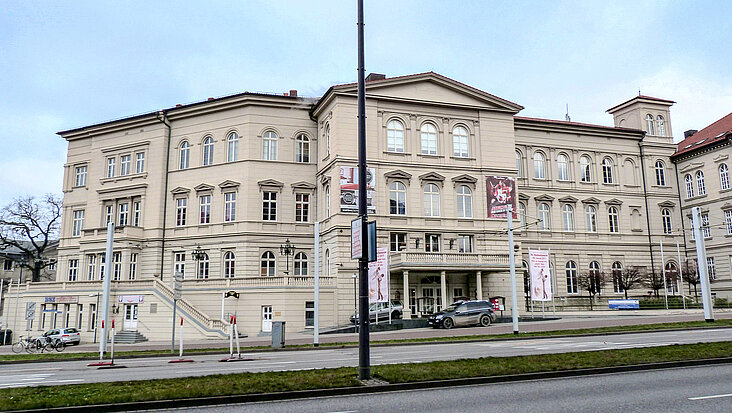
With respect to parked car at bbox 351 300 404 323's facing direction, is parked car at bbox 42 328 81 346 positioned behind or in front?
in front

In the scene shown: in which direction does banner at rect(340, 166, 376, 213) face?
toward the camera

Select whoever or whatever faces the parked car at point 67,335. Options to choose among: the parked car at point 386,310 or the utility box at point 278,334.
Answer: the parked car at point 386,310

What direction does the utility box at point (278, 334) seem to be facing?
toward the camera

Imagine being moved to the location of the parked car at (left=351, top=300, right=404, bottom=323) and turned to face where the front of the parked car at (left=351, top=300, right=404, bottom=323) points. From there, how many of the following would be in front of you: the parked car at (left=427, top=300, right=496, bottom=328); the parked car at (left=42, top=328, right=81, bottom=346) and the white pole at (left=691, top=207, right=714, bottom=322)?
1

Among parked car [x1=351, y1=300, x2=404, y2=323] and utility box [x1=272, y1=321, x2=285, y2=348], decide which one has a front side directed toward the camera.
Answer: the utility box

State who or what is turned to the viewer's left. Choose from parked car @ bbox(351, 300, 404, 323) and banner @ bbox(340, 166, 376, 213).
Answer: the parked car

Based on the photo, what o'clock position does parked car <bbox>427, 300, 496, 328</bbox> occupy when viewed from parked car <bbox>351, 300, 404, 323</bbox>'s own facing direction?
parked car <bbox>427, 300, 496, 328</bbox> is roughly at 7 o'clock from parked car <bbox>351, 300, 404, 323</bbox>.

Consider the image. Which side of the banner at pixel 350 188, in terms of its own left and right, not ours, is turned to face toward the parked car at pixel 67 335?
right

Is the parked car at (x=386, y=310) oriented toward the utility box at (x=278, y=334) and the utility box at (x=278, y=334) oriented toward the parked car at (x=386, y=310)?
no

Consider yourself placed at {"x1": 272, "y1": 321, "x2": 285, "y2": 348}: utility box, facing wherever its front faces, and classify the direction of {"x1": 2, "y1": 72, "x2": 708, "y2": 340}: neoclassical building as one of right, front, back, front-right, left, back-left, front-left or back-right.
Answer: back

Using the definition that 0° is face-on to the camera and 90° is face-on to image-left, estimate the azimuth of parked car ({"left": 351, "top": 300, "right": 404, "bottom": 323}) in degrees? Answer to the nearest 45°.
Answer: approximately 90°

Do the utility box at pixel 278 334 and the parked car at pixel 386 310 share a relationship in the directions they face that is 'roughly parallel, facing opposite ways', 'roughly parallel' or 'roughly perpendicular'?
roughly perpendicular

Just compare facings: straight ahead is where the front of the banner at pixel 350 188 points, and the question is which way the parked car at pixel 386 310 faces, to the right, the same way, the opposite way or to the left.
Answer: to the right
